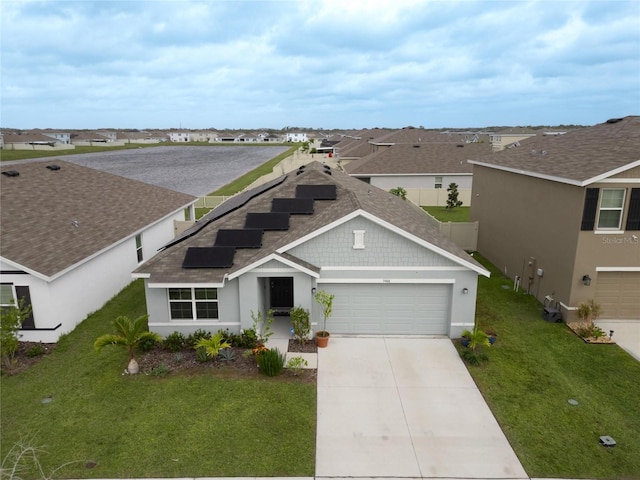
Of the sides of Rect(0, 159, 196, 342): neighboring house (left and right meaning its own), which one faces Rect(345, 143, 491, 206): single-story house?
back

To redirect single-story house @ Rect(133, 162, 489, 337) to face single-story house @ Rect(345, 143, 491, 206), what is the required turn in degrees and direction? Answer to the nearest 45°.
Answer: approximately 180°

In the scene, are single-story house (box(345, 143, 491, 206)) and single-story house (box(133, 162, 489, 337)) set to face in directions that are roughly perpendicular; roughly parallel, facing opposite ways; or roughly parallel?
roughly parallel, facing opposite ways

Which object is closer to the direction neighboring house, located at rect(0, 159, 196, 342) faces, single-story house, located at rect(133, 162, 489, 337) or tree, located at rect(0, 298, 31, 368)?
the tree

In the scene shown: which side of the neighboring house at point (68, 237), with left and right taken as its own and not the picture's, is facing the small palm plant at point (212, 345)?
left

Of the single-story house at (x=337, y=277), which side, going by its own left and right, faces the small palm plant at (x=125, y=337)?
right

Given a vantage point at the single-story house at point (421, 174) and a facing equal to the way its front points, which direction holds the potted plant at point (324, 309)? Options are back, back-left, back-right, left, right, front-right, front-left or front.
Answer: back

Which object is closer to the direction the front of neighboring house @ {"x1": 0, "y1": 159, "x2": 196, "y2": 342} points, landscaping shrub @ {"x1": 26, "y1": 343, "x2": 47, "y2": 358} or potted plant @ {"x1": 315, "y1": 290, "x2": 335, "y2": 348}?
the landscaping shrub

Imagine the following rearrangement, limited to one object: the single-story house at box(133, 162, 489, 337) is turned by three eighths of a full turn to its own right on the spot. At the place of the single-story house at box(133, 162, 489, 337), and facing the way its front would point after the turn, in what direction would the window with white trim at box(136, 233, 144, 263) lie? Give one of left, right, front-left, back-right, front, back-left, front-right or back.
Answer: front

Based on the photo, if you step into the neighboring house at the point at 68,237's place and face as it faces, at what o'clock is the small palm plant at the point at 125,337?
The small palm plant is roughly at 10 o'clock from the neighboring house.

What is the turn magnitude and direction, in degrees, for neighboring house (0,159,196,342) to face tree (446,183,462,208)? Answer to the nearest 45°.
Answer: approximately 135° to its left

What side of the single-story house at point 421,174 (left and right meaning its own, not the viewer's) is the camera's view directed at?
back

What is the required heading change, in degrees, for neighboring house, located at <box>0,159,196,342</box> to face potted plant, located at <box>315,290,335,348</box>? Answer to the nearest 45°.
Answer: approximately 90° to its left

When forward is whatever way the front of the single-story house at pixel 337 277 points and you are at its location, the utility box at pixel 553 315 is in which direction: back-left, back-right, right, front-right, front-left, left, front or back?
left

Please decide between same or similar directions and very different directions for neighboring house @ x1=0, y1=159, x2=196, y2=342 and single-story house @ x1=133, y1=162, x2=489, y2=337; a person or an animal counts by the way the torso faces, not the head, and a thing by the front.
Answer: same or similar directions

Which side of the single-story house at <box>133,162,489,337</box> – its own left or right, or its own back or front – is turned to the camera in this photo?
front

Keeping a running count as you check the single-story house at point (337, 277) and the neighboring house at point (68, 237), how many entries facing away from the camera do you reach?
0
